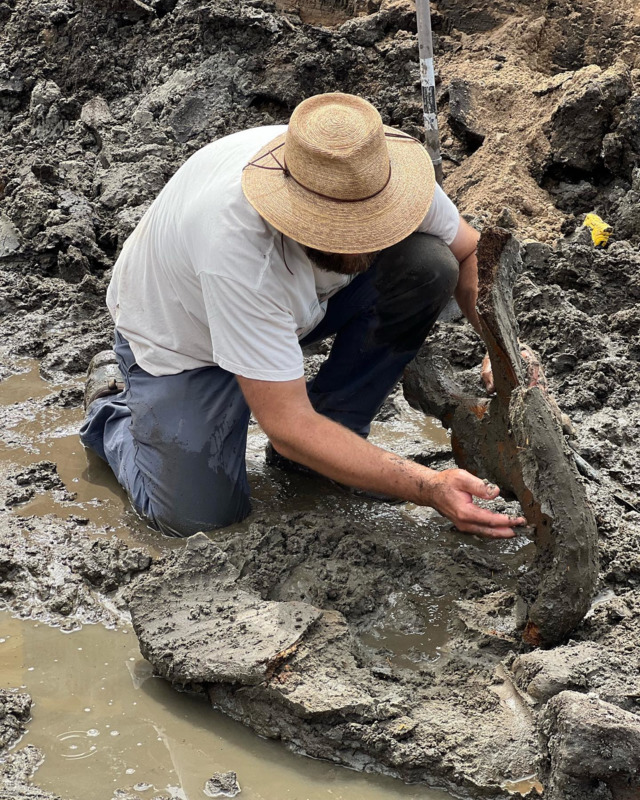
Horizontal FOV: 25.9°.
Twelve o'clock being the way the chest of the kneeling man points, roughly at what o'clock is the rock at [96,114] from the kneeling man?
The rock is roughly at 7 o'clock from the kneeling man.

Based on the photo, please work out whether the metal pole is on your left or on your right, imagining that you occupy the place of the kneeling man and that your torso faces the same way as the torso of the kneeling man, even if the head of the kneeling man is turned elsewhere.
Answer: on your left

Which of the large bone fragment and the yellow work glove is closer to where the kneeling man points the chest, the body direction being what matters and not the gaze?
the large bone fragment

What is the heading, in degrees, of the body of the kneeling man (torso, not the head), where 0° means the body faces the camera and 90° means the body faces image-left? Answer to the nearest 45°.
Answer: approximately 315°

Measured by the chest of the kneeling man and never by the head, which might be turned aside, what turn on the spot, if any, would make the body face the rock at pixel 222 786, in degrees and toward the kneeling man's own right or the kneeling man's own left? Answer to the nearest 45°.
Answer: approximately 45° to the kneeling man's own right

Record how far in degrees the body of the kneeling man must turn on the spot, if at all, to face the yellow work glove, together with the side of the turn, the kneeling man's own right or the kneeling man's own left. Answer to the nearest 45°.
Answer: approximately 90° to the kneeling man's own left

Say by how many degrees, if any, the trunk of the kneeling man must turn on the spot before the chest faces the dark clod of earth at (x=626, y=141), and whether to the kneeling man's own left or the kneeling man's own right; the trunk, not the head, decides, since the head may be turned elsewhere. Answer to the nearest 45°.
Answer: approximately 90° to the kneeling man's own left

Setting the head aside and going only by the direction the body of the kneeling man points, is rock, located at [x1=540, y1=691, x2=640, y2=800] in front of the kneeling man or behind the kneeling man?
in front
